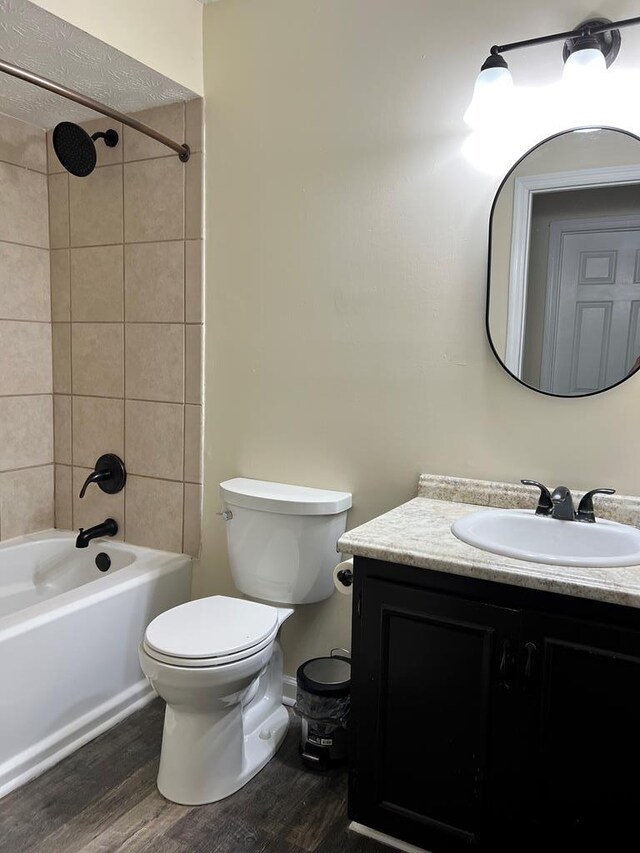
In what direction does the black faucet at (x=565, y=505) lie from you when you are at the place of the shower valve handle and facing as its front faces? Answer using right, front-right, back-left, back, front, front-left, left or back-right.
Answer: left

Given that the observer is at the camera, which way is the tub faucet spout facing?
facing the viewer and to the left of the viewer

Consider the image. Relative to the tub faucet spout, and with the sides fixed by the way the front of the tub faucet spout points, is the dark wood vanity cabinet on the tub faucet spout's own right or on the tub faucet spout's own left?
on the tub faucet spout's own left

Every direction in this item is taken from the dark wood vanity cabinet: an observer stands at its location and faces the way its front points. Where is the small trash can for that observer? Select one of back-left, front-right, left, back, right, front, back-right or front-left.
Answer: right

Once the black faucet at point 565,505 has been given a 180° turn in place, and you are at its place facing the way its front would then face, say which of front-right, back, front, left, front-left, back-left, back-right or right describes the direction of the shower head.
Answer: back-left

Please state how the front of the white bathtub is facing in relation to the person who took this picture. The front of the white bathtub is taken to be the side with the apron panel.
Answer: facing the viewer and to the right of the viewer

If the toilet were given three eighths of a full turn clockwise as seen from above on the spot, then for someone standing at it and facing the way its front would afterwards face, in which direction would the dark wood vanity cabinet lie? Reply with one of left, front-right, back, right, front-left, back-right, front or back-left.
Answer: back-right

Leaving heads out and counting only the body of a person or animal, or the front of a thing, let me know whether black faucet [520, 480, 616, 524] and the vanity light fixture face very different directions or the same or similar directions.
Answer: same or similar directions

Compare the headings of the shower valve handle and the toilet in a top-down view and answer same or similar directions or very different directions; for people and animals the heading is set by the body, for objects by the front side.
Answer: same or similar directions

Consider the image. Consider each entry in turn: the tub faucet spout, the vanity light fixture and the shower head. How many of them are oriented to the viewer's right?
0

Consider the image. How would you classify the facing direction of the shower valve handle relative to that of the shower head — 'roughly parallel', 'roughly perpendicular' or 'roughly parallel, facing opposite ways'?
roughly parallel
